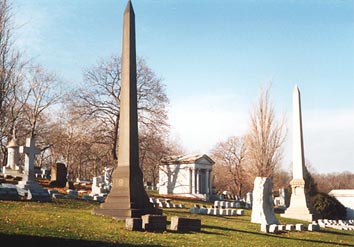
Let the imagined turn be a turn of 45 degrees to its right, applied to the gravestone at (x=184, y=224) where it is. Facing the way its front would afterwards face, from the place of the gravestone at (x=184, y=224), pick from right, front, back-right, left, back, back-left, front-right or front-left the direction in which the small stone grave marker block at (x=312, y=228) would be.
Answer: back-left

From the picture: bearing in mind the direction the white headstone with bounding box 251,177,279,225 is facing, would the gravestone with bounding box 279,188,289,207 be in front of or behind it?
behind

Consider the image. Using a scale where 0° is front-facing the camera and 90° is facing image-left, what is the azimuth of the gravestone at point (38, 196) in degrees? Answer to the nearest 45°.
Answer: approximately 315°
